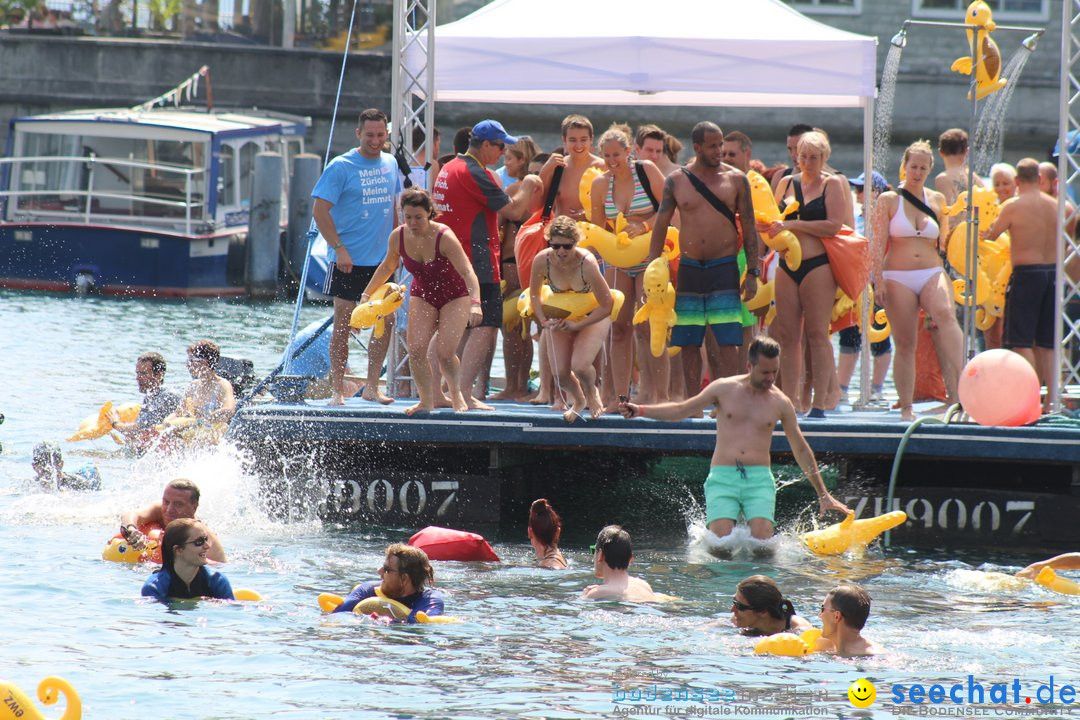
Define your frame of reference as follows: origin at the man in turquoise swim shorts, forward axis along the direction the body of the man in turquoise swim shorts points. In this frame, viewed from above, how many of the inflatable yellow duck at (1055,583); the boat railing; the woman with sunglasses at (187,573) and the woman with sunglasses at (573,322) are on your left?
1

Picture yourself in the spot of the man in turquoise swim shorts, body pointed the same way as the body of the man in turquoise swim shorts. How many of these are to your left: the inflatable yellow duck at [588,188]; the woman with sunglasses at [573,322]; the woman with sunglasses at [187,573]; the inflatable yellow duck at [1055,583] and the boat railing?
1

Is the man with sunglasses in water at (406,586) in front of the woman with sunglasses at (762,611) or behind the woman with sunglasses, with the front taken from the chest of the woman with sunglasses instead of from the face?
in front

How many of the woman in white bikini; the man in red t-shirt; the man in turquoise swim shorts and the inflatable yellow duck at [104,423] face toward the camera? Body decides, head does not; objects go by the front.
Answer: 2

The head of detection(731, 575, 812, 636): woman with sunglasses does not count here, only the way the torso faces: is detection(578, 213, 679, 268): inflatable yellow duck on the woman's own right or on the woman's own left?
on the woman's own right

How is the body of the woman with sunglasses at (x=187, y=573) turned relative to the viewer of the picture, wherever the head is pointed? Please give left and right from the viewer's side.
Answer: facing the viewer and to the right of the viewer

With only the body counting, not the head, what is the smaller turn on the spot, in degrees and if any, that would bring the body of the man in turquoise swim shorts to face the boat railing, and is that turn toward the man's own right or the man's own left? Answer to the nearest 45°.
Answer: approximately 135° to the man's own right

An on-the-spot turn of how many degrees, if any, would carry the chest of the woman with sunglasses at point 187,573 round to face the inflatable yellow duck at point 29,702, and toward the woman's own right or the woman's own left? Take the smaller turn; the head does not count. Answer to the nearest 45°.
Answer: approximately 45° to the woman's own right

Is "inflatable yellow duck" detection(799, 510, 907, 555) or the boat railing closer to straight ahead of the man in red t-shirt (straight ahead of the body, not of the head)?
the inflatable yellow duck
